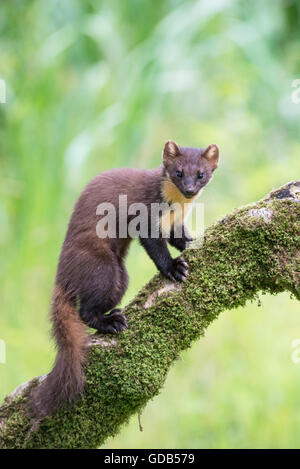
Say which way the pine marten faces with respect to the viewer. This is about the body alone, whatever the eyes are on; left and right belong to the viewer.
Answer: facing to the right of the viewer
